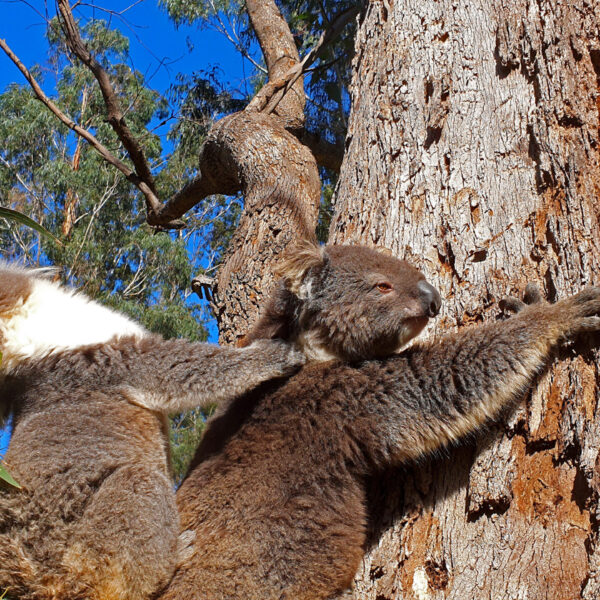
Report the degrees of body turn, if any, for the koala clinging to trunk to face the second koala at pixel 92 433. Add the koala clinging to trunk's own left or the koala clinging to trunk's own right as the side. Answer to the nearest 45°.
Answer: approximately 180°

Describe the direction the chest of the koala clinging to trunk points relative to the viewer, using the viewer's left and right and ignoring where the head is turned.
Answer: facing to the right of the viewer
